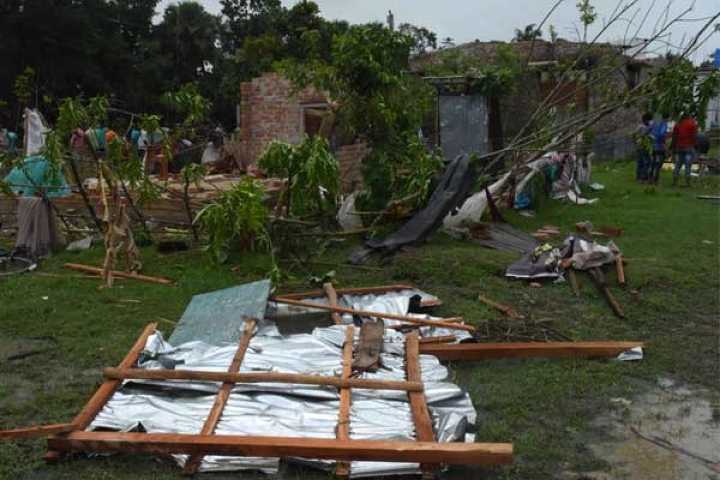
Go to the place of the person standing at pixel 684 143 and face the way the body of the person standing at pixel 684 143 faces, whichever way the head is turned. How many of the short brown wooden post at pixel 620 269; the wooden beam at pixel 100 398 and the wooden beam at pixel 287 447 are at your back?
3

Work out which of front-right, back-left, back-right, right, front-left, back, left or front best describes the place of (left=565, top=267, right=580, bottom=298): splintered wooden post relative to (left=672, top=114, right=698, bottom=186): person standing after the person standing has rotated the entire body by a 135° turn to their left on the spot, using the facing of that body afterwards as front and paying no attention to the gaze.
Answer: front-left

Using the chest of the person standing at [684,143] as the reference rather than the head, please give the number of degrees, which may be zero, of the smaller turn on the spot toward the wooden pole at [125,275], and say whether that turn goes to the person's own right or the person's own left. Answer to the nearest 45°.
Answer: approximately 135° to the person's own left

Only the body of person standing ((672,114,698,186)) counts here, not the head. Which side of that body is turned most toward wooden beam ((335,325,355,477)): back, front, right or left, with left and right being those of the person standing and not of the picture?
back

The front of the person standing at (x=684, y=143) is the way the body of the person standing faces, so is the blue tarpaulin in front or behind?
behind

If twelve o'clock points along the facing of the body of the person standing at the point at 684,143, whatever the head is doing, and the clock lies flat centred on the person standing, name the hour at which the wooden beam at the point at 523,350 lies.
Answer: The wooden beam is roughly at 6 o'clock from the person standing.

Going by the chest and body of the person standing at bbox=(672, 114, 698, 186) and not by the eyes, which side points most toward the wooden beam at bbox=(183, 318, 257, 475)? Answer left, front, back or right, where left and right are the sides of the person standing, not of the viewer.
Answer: back

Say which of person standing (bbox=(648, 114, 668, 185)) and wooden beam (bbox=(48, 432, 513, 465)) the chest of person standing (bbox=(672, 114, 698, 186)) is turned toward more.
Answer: the person standing

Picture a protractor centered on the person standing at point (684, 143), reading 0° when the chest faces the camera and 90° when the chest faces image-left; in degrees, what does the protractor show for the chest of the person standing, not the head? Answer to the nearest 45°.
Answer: approximately 180°

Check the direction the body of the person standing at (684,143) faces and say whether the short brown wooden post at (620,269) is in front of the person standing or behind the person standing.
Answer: behind

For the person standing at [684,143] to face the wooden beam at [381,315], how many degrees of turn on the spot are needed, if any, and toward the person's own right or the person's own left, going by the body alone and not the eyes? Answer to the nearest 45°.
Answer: approximately 180°

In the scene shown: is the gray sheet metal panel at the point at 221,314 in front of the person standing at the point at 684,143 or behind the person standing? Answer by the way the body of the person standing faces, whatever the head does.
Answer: behind
